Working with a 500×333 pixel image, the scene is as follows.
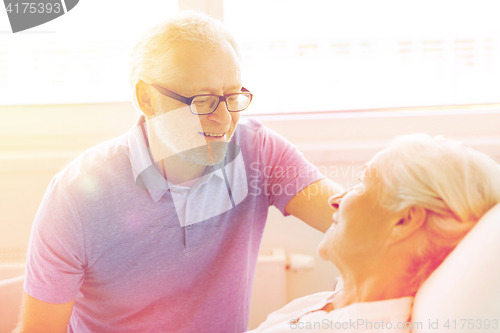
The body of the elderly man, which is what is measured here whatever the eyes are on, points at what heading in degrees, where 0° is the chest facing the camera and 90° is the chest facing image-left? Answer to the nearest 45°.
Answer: approximately 315°
